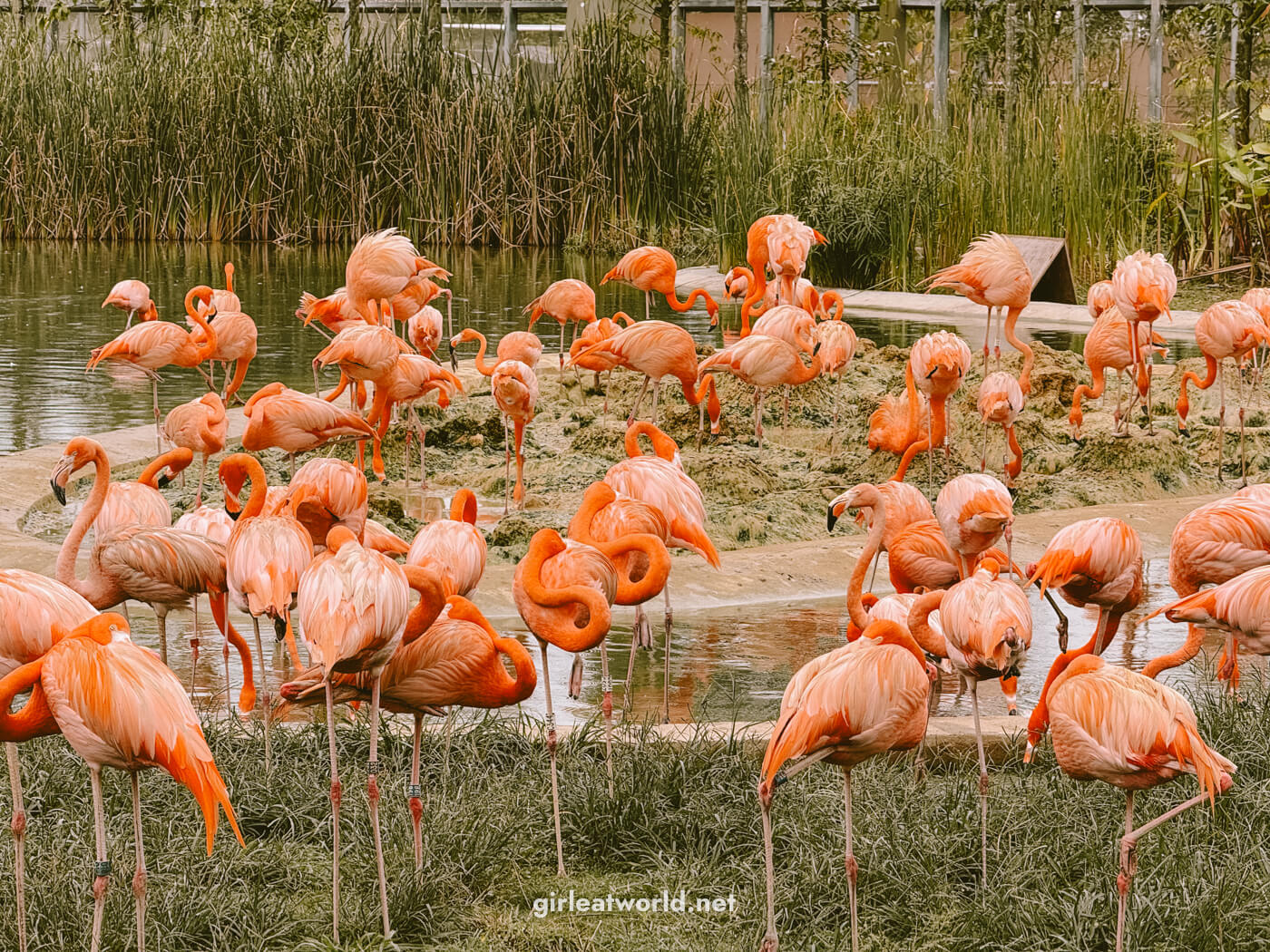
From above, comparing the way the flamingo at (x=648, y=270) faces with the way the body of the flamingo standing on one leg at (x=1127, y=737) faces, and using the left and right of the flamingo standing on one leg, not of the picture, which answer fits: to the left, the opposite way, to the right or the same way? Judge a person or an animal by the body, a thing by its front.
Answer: the opposite way

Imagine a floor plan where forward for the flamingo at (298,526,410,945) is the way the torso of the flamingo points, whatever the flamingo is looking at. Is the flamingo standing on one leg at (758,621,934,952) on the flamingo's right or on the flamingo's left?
on the flamingo's right

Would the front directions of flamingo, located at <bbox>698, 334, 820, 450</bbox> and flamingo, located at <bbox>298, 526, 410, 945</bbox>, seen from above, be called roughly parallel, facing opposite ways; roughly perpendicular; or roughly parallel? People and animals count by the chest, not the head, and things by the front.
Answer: roughly perpendicular

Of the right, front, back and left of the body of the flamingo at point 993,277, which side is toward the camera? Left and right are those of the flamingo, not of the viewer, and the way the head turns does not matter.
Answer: right

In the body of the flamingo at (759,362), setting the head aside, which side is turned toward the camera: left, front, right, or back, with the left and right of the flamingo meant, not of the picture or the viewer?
right

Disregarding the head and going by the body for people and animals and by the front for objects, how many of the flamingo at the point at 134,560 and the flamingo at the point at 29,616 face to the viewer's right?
0

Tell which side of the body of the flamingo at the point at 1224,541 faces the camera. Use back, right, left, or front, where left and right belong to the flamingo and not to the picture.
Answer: left

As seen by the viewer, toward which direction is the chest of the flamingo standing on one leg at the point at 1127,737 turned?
to the viewer's left

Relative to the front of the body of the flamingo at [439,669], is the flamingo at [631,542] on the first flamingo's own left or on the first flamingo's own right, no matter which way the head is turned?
on the first flamingo's own left

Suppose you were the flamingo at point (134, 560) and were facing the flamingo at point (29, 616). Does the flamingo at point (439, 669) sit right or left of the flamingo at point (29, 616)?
left

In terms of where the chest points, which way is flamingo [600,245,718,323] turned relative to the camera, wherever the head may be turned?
to the viewer's right

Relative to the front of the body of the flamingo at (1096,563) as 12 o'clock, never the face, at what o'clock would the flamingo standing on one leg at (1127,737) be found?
The flamingo standing on one leg is roughly at 3 o'clock from the flamingo.

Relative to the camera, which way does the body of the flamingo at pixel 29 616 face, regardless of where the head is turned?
to the viewer's left

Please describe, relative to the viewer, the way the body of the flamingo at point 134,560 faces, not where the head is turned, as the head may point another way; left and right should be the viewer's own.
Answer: facing to the left of the viewer
